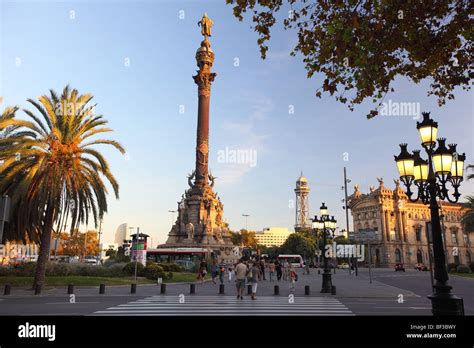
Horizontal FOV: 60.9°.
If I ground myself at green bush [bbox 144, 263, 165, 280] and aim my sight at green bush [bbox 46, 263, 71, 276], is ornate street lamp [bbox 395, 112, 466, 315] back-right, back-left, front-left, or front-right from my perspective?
back-left

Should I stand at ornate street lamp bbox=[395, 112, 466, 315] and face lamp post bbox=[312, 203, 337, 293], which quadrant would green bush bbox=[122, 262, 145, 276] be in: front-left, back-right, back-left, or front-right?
front-left

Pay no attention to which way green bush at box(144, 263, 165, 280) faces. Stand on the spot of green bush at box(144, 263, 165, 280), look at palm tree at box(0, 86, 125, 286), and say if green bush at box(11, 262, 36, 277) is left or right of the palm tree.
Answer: right

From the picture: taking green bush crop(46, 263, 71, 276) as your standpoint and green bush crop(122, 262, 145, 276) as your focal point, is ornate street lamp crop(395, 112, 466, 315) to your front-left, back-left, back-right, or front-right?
front-right

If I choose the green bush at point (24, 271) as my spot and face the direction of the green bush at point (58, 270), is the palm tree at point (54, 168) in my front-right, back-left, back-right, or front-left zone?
front-right
